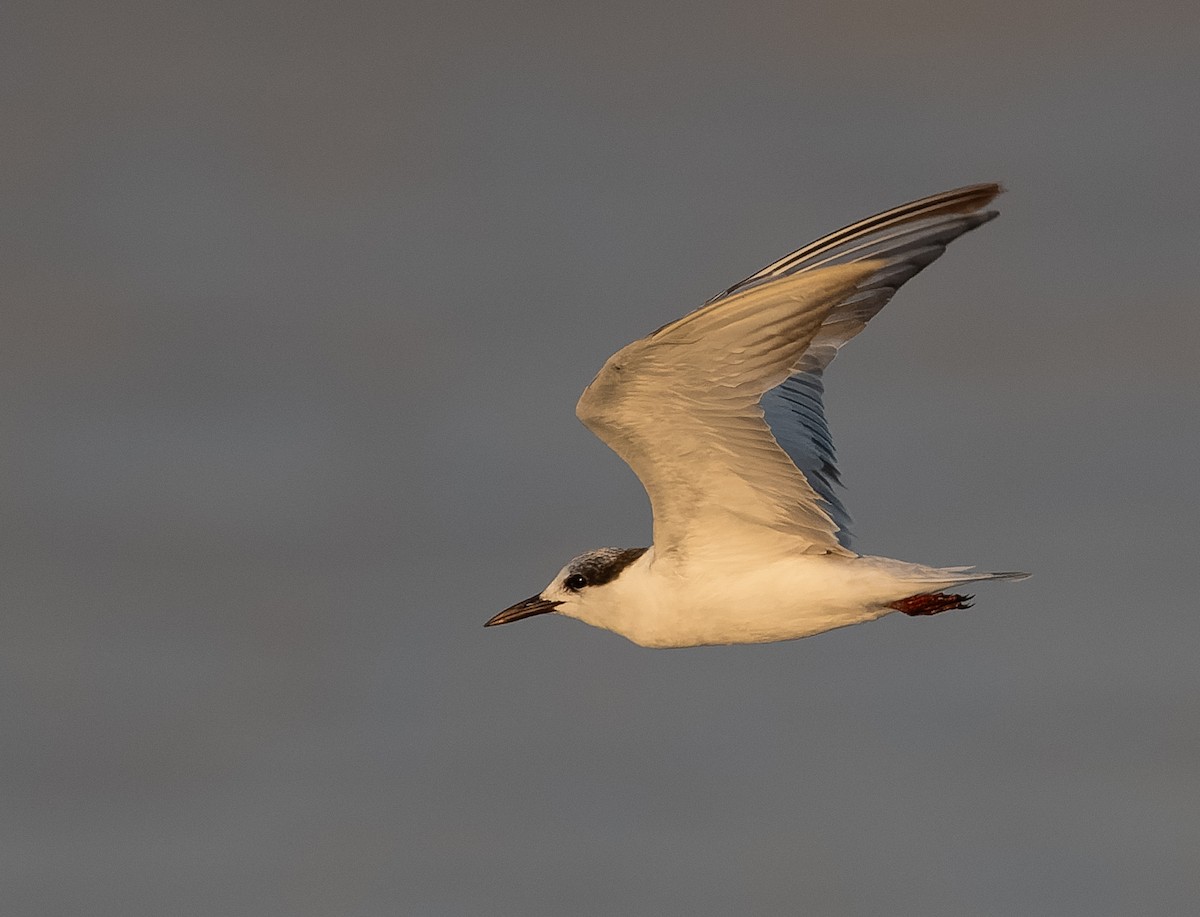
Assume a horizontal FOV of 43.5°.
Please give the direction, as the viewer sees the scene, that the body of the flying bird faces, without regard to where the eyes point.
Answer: to the viewer's left
